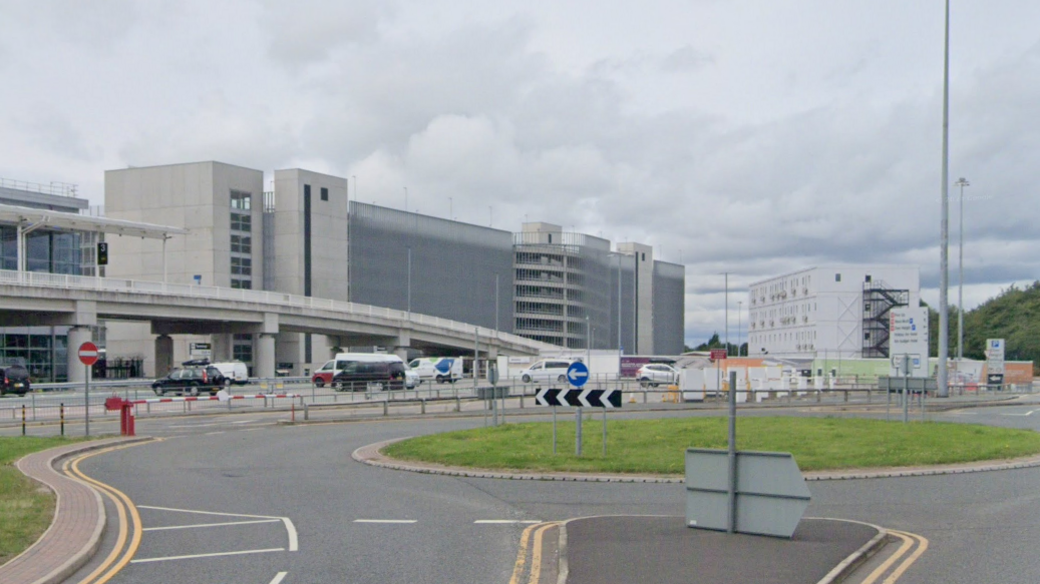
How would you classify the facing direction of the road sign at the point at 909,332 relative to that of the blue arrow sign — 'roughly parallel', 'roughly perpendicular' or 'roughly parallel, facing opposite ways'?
roughly parallel

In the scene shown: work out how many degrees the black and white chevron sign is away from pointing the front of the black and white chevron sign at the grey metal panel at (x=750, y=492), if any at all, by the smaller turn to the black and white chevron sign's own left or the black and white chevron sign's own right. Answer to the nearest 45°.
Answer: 0° — it already faces it

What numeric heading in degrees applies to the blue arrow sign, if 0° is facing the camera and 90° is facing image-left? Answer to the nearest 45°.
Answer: approximately 0°

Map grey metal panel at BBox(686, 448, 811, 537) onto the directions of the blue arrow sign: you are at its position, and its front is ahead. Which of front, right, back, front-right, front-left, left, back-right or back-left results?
front

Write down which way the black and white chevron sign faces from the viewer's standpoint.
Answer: facing the viewer

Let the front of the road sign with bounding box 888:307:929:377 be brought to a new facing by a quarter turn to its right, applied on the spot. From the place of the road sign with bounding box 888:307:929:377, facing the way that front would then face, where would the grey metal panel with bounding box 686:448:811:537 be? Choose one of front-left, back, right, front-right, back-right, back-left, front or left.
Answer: left
